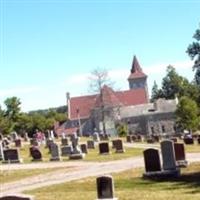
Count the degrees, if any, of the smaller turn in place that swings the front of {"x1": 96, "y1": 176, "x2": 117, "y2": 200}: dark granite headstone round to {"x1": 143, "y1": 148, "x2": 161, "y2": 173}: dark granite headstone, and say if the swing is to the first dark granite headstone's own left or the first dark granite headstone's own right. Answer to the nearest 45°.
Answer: approximately 180°

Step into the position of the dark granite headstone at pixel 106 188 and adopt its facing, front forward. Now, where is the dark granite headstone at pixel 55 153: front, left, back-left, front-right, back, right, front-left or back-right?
back

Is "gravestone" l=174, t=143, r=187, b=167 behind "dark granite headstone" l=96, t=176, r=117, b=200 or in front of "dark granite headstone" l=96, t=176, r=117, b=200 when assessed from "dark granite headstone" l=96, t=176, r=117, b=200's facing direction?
behind

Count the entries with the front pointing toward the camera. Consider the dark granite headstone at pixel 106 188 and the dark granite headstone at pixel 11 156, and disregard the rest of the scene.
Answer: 2

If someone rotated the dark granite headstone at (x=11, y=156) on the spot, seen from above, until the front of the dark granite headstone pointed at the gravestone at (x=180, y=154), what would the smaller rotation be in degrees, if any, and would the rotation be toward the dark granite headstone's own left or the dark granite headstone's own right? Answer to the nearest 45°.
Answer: approximately 45° to the dark granite headstone's own left

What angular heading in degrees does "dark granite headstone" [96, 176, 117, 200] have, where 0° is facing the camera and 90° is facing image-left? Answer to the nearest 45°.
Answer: approximately 0°
